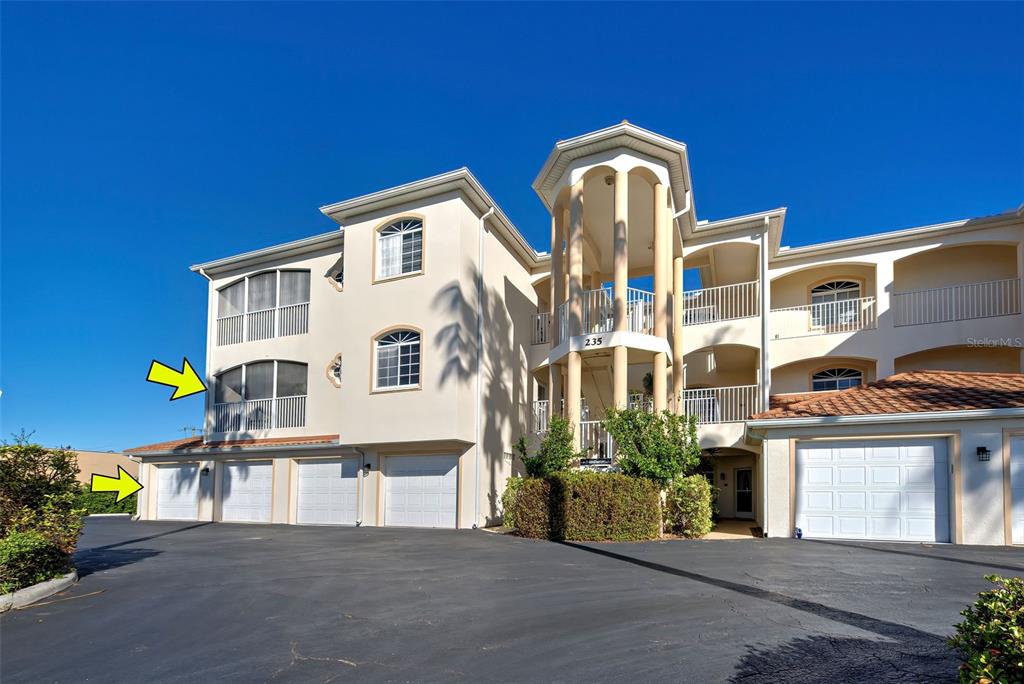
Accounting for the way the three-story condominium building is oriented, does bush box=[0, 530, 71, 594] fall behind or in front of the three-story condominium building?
in front

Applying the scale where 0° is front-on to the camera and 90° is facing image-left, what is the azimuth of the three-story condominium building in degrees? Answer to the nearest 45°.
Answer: approximately 0°

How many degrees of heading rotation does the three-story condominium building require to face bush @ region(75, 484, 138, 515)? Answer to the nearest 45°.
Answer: approximately 135° to its right
